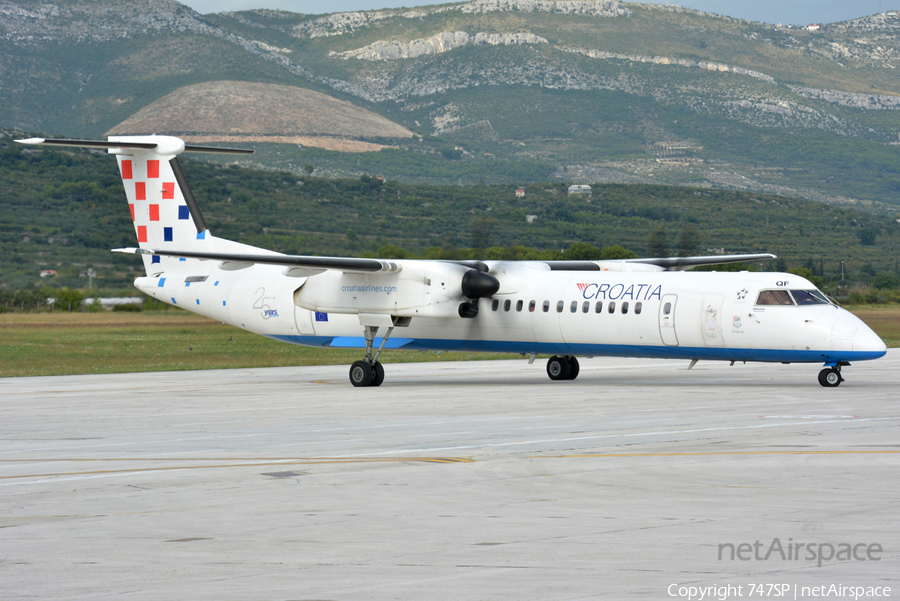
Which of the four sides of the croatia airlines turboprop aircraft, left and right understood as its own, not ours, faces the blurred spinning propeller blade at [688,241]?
left

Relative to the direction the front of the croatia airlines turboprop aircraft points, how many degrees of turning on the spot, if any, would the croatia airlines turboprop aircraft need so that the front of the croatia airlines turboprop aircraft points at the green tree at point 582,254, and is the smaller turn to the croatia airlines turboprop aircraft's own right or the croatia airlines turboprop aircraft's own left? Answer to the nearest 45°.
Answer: approximately 135° to the croatia airlines turboprop aircraft's own left

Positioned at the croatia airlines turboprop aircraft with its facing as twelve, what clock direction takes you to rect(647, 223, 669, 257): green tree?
The green tree is roughly at 9 o'clock from the croatia airlines turboprop aircraft.

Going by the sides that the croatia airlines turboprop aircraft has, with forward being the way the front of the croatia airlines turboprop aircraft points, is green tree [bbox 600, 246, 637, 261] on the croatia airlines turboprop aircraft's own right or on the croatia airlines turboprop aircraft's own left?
on the croatia airlines turboprop aircraft's own left

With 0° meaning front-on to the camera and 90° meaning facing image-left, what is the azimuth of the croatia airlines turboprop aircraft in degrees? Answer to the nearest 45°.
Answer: approximately 315°
